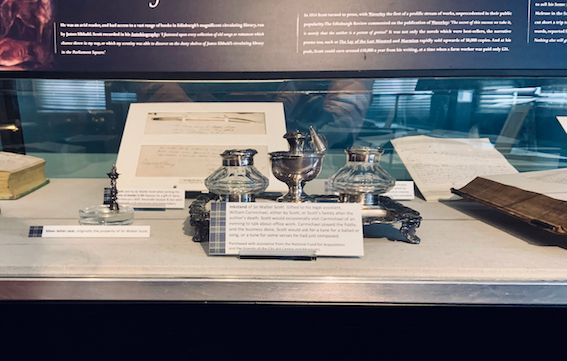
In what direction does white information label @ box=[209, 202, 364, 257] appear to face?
toward the camera

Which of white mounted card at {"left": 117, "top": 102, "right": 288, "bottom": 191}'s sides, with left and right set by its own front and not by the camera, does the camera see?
front

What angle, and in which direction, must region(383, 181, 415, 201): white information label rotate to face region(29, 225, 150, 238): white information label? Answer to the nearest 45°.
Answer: approximately 45° to its right

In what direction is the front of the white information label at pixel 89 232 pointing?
toward the camera
